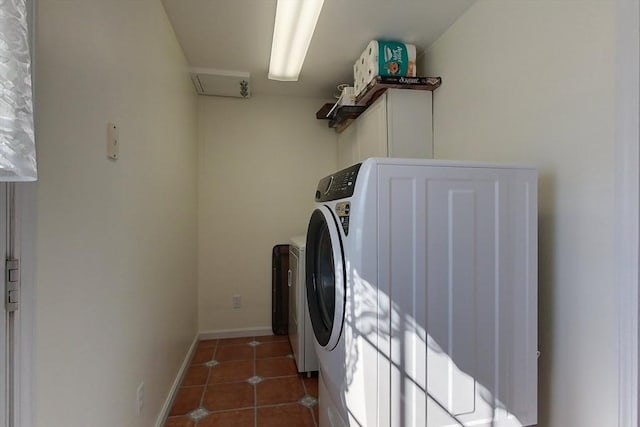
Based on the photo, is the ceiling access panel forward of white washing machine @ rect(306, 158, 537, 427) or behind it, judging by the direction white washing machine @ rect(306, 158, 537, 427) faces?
forward

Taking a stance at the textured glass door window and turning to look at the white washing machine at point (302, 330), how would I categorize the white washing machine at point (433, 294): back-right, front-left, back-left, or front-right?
front-right

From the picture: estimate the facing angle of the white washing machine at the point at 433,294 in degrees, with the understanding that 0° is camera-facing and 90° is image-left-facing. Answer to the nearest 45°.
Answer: approximately 90°

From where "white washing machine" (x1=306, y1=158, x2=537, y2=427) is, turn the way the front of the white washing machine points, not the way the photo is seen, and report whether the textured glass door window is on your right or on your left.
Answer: on your left

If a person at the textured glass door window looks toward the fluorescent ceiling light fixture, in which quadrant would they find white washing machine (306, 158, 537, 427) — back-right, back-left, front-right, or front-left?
front-right

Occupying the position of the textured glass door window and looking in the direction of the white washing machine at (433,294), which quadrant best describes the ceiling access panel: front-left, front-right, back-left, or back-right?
front-left

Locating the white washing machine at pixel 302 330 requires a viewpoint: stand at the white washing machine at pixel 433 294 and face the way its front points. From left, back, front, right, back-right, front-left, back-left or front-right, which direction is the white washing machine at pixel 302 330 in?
front-right
